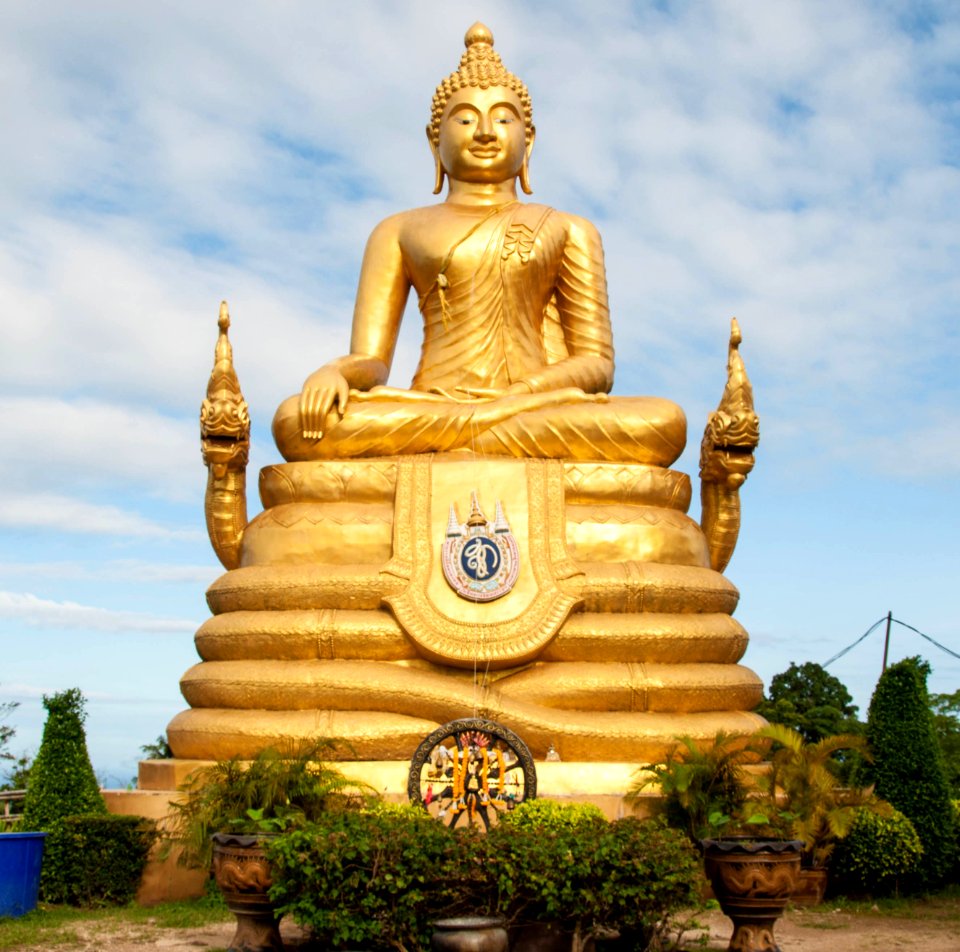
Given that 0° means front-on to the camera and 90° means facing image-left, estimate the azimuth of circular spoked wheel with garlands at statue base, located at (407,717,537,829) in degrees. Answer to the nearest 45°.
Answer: approximately 0°

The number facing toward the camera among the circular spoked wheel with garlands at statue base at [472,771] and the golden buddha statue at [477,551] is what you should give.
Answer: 2

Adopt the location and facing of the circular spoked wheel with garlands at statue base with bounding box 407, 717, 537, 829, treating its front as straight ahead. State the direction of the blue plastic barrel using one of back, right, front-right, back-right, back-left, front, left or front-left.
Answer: right

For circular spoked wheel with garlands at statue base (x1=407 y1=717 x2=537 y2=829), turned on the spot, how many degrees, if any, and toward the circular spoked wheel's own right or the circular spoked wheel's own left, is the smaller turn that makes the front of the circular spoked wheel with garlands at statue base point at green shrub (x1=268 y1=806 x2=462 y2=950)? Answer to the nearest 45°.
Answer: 0° — it already faces it

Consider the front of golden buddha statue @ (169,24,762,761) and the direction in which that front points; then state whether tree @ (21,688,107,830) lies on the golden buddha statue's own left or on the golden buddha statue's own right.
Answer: on the golden buddha statue's own right

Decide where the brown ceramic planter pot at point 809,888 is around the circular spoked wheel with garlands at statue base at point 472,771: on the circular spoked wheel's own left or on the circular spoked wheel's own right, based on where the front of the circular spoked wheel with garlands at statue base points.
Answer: on the circular spoked wheel's own left

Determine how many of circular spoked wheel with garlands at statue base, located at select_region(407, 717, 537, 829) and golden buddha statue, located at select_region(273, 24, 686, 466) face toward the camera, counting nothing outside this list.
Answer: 2

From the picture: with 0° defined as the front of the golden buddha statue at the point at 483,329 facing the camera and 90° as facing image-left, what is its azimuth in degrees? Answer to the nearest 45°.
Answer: approximately 0°

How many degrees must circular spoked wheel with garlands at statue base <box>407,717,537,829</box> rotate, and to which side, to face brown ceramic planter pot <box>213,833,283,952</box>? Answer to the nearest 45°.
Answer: approximately 45° to its right
